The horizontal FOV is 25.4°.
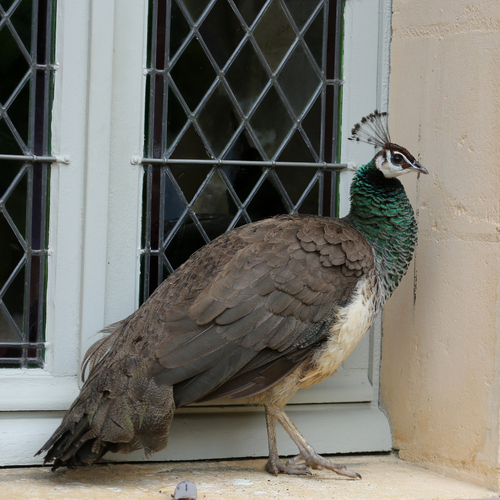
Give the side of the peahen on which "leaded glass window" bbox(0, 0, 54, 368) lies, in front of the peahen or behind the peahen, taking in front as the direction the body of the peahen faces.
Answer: behind

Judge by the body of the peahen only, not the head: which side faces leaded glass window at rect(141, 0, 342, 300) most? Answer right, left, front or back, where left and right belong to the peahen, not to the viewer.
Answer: left

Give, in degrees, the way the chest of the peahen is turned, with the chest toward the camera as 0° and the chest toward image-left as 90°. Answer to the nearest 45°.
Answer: approximately 270°

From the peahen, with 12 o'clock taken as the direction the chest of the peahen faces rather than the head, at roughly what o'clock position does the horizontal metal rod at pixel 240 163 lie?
The horizontal metal rod is roughly at 9 o'clock from the peahen.

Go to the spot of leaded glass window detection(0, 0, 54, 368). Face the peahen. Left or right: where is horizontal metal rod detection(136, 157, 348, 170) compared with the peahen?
left
